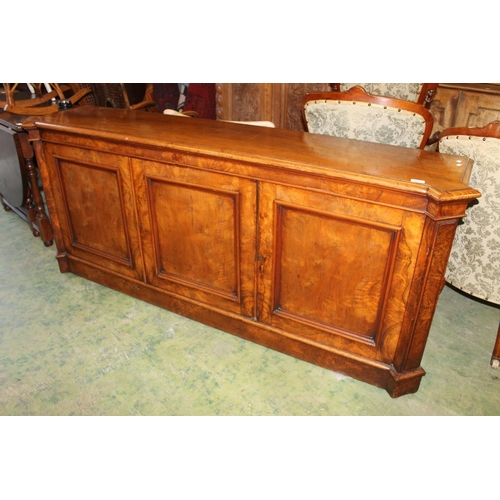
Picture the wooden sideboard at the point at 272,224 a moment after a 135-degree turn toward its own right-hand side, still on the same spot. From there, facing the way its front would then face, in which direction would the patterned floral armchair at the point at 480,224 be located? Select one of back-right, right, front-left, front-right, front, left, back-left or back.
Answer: right

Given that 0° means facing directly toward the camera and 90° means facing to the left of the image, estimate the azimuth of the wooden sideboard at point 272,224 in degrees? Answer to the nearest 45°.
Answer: approximately 45°

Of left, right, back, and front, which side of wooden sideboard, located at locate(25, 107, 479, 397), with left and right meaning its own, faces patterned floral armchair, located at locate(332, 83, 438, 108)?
back
